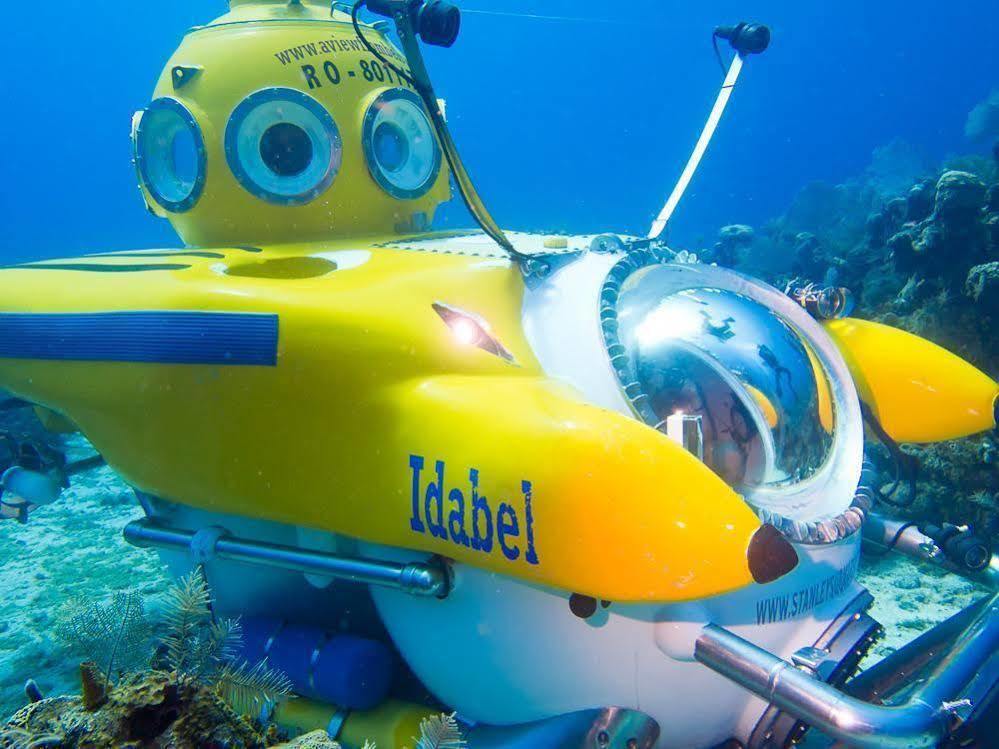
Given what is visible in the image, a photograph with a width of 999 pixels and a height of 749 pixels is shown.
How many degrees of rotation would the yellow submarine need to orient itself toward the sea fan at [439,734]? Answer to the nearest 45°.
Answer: approximately 45° to its right

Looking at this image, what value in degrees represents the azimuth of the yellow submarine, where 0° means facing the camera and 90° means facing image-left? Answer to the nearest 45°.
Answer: approximately 315°
